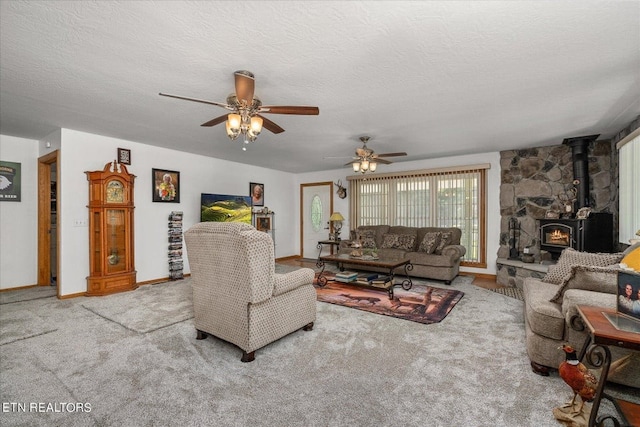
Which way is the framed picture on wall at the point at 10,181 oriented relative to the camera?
toward the camera

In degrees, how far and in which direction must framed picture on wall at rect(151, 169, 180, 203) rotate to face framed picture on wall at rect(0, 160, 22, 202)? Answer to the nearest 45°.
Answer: approximately 135° to its right

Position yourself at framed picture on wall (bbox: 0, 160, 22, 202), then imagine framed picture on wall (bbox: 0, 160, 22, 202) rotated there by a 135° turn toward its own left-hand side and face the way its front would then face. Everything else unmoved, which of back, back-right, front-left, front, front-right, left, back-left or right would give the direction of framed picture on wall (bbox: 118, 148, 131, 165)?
right

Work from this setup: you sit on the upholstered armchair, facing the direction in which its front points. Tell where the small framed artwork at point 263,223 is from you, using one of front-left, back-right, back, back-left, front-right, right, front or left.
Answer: front-left

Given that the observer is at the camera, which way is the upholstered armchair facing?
facing away from the viewer and to the right of the viewer

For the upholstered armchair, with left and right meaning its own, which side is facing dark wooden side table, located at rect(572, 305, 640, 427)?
right

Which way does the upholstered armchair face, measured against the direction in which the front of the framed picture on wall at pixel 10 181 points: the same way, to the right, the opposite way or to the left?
to the left

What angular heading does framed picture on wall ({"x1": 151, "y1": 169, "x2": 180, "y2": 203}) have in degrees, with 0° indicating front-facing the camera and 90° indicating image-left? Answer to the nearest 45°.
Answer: approximately 315°

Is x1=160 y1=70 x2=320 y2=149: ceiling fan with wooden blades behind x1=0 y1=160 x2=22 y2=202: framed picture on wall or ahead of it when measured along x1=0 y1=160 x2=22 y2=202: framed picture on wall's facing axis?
ahead

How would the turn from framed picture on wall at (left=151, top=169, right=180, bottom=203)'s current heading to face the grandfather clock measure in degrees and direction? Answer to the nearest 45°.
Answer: approximately 90° to its right

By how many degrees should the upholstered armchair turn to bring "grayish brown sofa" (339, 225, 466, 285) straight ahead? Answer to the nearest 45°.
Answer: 0° — it already faces it

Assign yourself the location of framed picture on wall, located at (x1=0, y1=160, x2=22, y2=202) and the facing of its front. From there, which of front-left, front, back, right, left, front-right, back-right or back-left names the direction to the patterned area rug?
front-left
